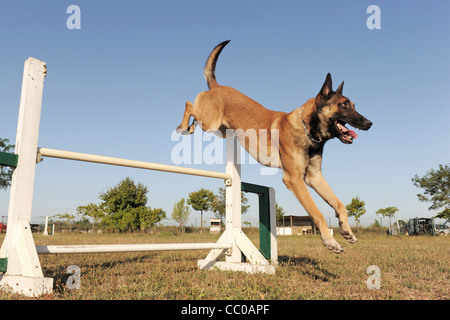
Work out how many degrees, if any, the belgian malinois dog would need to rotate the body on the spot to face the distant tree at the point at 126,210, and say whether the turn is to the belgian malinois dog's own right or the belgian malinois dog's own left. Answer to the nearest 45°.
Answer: approximately 135° to the belgian malinois dog's own left

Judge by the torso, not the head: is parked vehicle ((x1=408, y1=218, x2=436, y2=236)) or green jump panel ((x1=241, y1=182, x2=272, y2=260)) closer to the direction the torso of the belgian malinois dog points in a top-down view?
the parked vehicle

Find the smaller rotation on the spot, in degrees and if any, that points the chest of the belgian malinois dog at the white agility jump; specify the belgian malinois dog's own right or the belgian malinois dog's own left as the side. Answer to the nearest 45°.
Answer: approximately 135° to the belgian malinois dog's own right

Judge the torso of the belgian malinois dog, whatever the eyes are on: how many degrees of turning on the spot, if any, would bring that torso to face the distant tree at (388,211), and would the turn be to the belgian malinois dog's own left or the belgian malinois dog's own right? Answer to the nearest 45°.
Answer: approximately 90° to the belgian malinois dog's own left

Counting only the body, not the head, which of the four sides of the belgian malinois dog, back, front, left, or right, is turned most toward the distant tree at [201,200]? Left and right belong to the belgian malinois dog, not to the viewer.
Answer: left

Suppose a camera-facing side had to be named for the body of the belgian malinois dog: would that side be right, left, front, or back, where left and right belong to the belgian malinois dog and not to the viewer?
right

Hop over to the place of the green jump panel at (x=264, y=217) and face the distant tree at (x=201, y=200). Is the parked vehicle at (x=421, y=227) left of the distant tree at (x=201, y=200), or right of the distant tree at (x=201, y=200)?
right
